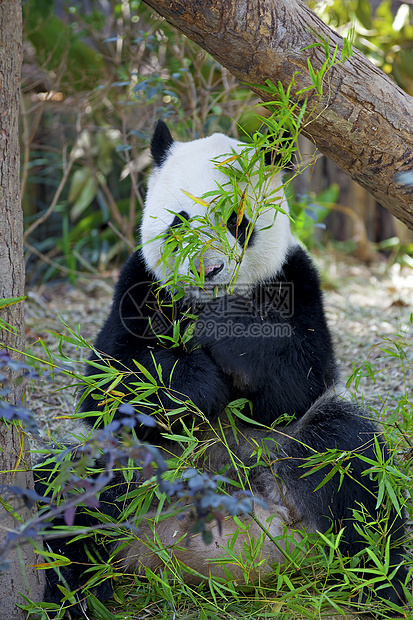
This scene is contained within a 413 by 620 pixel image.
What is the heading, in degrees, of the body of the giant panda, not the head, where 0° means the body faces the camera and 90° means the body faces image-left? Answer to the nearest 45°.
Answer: approximately 0°

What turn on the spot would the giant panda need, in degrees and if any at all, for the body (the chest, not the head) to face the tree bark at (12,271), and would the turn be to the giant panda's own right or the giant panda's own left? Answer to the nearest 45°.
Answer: approximately 45° to the giant panda's own right
